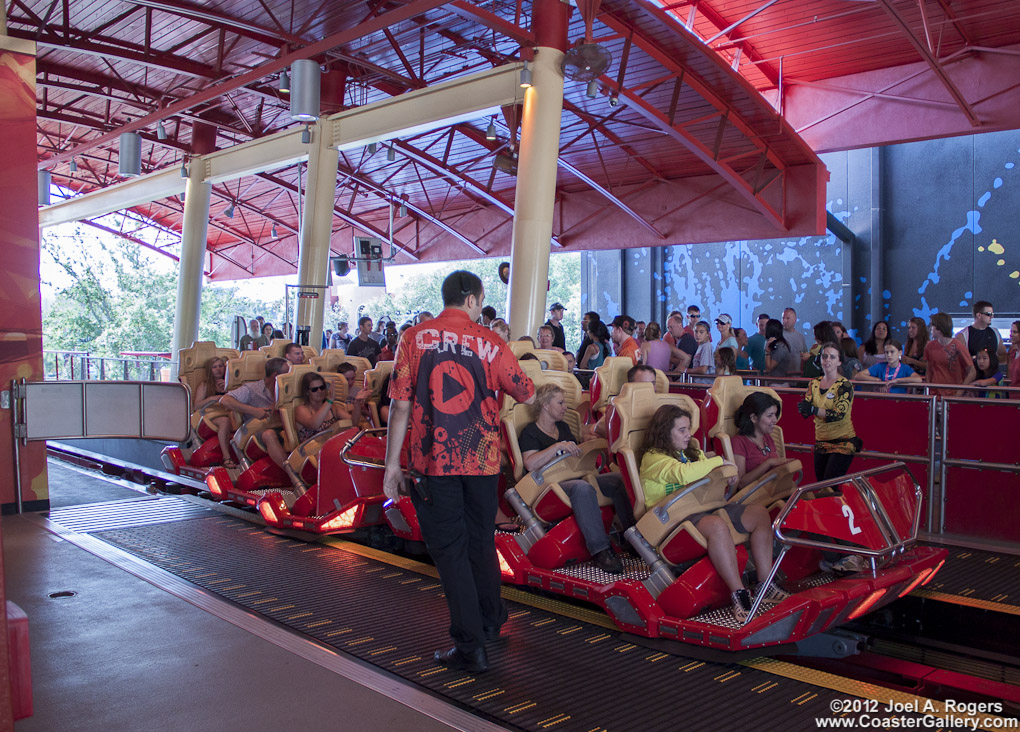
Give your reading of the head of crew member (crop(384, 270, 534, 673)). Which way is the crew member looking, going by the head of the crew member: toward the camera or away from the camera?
away from the camera

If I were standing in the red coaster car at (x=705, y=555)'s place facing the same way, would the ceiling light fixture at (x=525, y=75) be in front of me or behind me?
behind

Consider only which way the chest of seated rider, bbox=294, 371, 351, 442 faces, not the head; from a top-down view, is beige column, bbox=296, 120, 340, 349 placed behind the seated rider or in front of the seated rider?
behind

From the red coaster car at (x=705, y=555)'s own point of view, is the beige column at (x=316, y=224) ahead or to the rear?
to the rear

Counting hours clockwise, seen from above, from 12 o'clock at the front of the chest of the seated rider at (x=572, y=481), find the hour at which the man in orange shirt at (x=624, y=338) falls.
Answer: The man in orange shirt is roughly at 8 o'clock from the seated rider.

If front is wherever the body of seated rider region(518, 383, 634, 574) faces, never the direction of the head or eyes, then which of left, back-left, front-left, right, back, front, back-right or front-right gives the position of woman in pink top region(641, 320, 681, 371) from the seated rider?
back-left

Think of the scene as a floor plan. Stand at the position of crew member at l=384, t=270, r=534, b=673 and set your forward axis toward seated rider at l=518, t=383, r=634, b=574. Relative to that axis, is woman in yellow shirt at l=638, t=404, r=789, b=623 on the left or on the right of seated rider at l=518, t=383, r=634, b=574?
right

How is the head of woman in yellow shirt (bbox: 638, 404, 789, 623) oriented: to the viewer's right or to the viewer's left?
to the viewer's right
